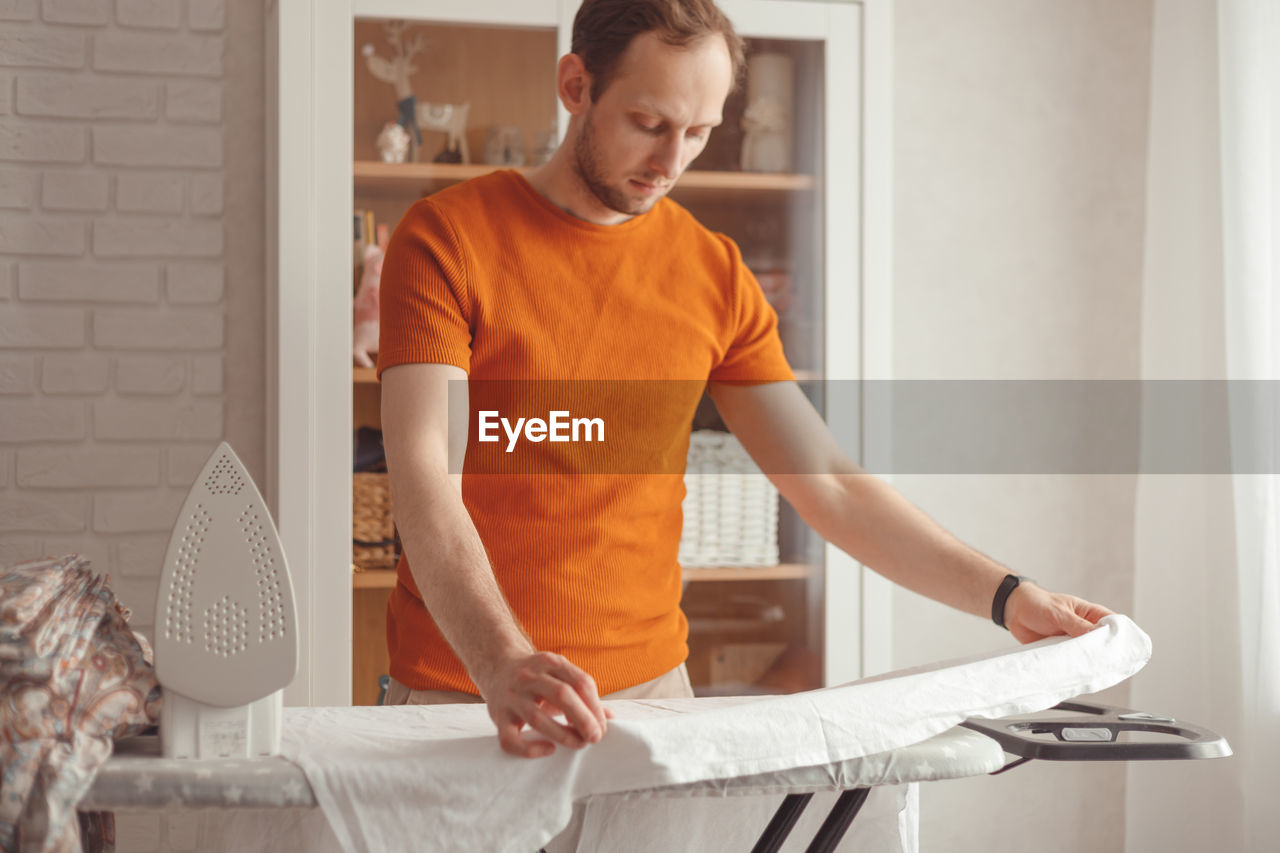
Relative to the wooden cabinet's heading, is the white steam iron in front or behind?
in front

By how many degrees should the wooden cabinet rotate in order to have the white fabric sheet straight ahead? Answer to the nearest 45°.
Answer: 0° — it already faces it

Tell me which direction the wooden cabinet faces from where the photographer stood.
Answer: facing the viewer

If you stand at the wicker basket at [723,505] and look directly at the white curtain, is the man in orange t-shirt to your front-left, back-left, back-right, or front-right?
back-right

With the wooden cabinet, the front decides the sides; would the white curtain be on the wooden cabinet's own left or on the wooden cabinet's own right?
on the wooden cabinet's own left

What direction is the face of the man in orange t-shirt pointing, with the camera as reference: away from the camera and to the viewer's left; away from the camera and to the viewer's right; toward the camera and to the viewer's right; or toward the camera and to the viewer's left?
toward the camera and to the viewer's right

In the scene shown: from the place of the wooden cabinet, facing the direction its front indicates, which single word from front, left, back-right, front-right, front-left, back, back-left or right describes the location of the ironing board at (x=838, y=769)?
front

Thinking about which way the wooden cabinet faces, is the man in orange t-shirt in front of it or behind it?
in front

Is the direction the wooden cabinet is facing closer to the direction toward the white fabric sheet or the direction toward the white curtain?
the white fabric sheet
